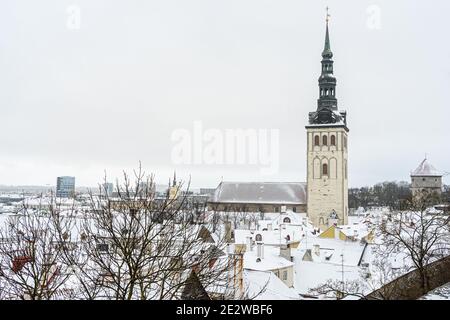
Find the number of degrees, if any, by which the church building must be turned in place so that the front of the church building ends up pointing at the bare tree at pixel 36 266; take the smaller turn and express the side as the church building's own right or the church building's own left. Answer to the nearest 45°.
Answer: approximately 90° to the church building's own right

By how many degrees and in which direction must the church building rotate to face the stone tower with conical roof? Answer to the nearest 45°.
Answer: approximately 45° to its left

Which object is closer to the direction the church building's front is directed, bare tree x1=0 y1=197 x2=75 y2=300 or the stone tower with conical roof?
the stone tower with conical roof

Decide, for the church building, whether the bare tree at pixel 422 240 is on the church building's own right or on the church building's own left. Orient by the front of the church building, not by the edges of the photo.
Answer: on the church building's own right

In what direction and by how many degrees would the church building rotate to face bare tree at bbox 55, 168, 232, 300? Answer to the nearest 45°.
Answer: approximately 90° to its right

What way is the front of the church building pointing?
to the viewer's right

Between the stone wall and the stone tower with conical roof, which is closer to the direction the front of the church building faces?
the stone tower with conical roof

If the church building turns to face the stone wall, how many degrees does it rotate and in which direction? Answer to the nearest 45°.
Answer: approximately 90° to its right

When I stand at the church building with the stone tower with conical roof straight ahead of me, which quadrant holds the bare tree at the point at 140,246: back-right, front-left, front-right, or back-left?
back-right

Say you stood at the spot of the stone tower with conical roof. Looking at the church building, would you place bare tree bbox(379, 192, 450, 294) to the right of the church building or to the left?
left
